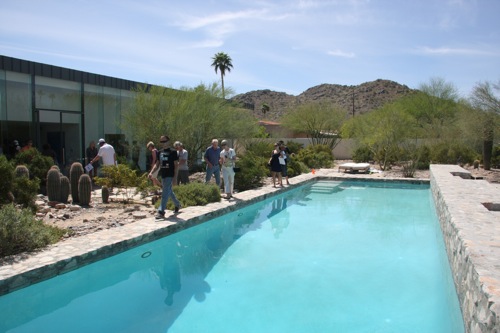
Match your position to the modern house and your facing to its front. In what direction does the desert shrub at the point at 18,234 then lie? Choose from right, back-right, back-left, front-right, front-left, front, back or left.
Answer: front-right

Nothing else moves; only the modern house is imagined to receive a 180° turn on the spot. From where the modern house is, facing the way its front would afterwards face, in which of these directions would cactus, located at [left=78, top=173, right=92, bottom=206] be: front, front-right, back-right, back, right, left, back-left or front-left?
back-left

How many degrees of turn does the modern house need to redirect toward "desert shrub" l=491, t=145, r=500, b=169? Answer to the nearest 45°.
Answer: approximately 45° to its left

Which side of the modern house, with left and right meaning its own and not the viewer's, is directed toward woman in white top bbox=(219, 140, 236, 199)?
front

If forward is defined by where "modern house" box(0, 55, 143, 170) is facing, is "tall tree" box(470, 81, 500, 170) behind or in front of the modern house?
in front

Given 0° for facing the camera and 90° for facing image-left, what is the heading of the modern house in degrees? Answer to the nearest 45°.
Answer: approximately 315°

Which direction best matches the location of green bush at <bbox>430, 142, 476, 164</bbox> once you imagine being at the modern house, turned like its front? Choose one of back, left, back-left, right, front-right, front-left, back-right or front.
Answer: front-left

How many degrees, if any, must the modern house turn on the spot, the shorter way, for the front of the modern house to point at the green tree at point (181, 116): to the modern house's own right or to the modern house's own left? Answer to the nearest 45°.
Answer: approximately 45° to the modern house's own left
